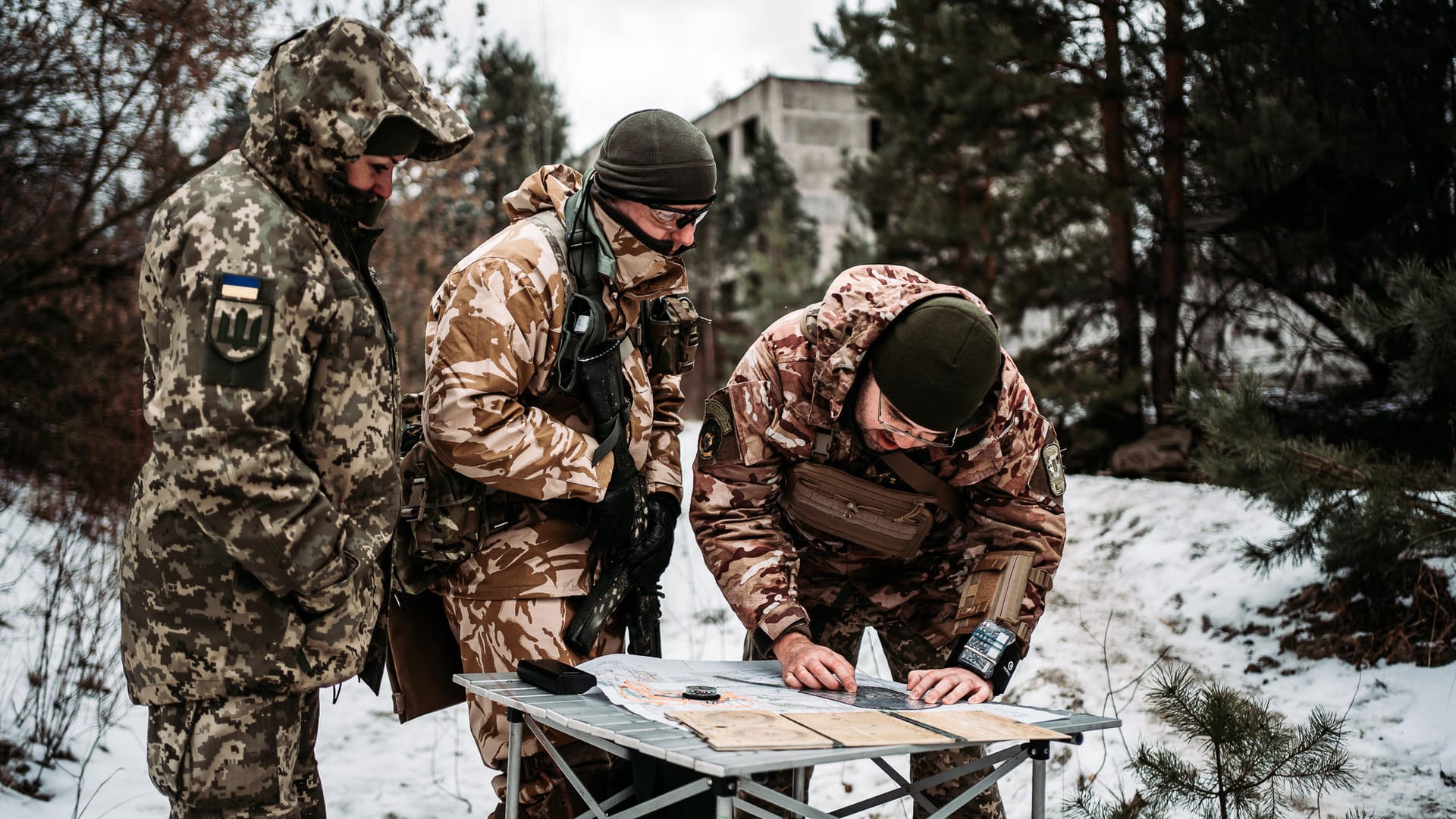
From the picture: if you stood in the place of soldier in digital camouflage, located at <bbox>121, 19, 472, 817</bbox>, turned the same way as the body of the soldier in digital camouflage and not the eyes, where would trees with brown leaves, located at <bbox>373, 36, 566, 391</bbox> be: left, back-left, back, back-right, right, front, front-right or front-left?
left

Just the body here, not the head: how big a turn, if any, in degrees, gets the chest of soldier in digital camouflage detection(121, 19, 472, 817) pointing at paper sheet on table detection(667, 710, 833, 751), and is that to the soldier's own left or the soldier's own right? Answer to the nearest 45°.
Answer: approximately 45° to the soldier's own right

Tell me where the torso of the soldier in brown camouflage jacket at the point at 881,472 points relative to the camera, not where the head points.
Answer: toward the camera

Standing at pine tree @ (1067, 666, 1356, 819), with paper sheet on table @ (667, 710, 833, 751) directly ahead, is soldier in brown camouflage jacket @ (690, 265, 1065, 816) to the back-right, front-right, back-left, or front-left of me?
front-right

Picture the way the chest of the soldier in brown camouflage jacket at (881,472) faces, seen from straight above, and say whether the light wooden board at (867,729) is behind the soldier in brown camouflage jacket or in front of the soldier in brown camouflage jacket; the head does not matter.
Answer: in front

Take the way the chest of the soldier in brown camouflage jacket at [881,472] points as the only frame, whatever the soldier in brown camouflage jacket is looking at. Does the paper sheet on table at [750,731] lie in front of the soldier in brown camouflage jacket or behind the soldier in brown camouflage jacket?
in front

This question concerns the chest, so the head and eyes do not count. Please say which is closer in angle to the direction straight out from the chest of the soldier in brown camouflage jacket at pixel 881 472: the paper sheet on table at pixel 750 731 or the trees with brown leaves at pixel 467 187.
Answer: the paper sheet on table

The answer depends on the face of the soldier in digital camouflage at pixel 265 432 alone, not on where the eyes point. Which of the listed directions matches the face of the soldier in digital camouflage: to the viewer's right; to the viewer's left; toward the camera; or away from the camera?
to the viewer's right

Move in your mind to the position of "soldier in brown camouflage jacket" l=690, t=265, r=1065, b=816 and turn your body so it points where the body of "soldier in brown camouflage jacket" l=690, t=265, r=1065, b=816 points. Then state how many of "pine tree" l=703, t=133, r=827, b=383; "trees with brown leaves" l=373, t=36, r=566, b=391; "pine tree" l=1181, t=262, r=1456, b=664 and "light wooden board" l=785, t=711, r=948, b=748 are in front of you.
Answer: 1

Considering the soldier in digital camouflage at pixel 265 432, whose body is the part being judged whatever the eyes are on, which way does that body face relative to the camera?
to the viewer's right

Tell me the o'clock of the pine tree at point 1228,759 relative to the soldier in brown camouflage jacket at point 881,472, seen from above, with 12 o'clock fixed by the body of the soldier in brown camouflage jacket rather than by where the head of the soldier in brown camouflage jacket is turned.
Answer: The pine tree is roughly at 9 o'clock from the soldier in brown camouflage jacket.

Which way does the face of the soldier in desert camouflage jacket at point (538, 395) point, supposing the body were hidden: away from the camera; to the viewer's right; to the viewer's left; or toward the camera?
to the viewer's right

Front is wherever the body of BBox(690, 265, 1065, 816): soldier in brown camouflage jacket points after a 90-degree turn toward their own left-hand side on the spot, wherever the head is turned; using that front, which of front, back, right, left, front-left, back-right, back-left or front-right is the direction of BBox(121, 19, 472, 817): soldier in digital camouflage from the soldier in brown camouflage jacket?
back-right
